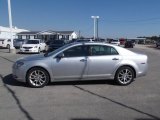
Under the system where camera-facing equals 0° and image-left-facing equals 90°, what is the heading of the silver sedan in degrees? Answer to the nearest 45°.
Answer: approximately 90°
